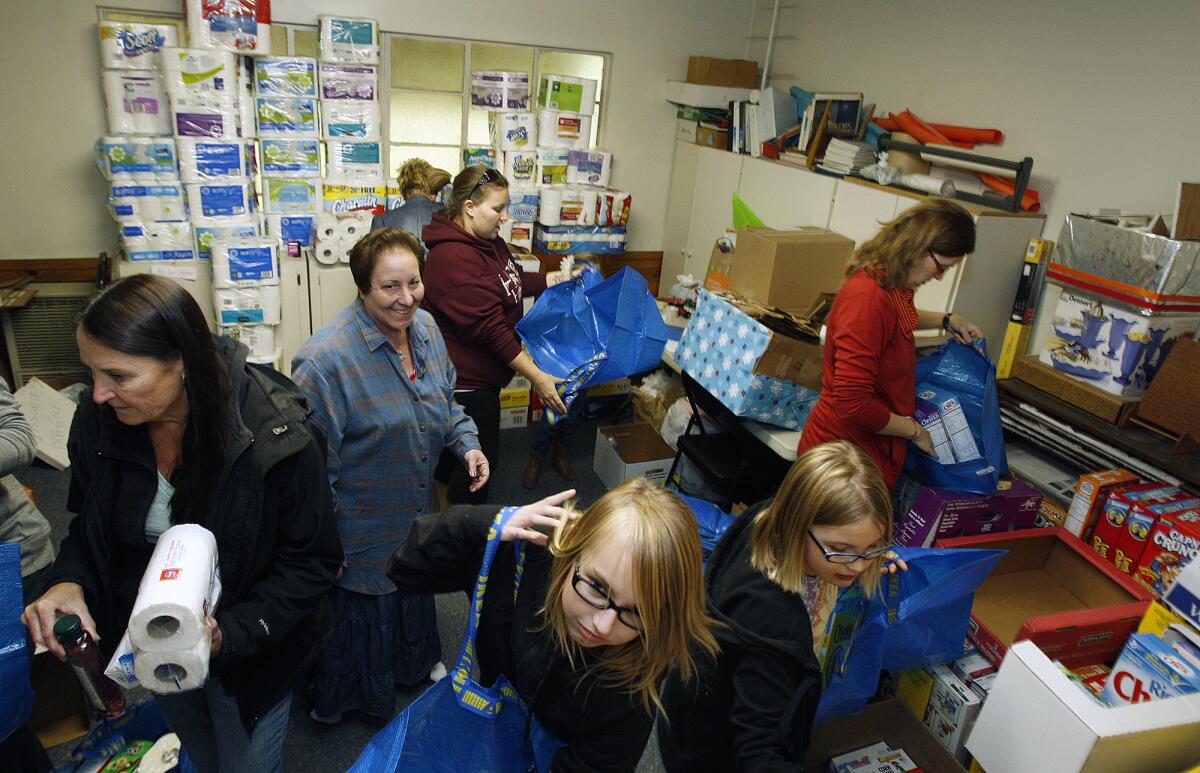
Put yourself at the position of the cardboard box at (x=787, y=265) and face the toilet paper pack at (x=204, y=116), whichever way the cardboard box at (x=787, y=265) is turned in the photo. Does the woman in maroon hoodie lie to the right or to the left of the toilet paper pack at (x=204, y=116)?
left

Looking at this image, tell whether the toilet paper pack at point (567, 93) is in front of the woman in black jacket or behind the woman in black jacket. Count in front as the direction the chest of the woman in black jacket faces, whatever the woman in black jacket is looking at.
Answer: behind

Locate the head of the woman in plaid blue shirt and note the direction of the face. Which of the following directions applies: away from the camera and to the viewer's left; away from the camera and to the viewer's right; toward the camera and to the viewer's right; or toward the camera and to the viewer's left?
toward the camera and to the viewer's right

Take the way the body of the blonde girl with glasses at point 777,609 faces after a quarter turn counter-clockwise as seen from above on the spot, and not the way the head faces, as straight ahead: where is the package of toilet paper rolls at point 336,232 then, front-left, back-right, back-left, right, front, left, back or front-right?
left

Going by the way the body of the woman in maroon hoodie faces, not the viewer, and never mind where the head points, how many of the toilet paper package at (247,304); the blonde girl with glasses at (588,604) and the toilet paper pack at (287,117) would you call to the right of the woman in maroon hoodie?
1

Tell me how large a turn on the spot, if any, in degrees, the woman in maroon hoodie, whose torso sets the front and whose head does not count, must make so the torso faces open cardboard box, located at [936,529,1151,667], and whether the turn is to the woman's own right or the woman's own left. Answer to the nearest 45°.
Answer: approximately 45° to the woman's own right

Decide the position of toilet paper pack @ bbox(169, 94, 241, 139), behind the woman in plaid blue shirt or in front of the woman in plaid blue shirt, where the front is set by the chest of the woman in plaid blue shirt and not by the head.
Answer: behind

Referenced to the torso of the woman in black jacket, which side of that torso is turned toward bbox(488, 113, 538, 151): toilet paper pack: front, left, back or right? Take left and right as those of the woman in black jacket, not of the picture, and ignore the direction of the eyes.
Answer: back

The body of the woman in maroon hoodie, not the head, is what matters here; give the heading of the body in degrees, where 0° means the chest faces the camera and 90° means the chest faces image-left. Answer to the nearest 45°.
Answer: approximately 270°

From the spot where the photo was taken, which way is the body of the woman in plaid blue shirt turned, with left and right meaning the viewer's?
facing the viewer and to the right of the viewer

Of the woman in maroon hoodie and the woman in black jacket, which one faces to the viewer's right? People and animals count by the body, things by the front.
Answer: the woman in maroon hoodie

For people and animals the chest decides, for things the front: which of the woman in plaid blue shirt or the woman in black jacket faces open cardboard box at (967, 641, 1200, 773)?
the woman in plaid blue shirt

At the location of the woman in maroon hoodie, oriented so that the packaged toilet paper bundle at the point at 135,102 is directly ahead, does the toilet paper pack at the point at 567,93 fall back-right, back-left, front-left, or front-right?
front-right

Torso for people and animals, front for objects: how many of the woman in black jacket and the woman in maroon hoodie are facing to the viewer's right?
1

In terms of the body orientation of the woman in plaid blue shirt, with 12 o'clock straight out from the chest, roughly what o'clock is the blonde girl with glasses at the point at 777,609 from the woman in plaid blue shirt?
The blonde girl with glasses is roughly at 12 o'clock from the woman in plaid blue shirt.
